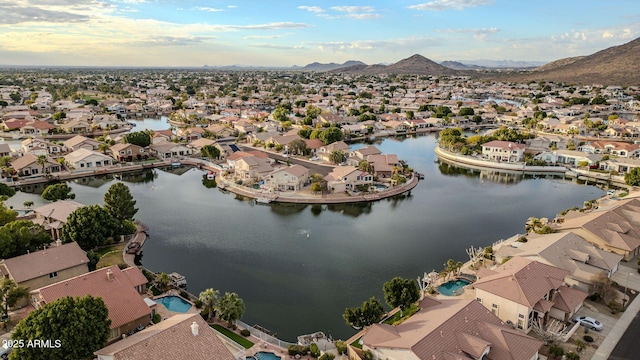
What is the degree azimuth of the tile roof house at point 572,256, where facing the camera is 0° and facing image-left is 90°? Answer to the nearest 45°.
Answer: approximately 315°

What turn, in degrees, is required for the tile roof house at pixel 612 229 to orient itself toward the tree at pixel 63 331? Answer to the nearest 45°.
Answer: approximately 90° to its right

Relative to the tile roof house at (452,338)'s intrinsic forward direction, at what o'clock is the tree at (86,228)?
The tree is roughly at 5 o'clock from the tile roof house.

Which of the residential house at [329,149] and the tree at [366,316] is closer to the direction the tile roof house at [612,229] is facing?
the tree

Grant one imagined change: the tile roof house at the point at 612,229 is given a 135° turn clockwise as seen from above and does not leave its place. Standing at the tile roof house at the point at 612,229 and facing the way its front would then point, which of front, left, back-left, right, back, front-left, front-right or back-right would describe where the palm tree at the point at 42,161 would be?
front

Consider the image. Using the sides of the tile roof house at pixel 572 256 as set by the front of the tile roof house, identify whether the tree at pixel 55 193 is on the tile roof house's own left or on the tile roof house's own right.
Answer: on the tile roof house's own right

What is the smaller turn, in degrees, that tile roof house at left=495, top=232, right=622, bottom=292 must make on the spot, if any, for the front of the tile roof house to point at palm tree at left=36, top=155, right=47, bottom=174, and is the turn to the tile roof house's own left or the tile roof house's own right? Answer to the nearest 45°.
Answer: approximately 135° to the tile roof house's own right

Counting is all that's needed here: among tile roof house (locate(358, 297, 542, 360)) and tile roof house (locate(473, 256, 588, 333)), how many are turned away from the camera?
0

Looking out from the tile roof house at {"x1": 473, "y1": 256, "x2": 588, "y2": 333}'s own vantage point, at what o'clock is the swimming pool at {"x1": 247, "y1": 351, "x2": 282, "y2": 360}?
The swimming pool is roughly at 3 o'clock from the tile roof house.

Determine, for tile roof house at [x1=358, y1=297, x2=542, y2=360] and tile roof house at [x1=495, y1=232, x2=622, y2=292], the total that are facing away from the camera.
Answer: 0

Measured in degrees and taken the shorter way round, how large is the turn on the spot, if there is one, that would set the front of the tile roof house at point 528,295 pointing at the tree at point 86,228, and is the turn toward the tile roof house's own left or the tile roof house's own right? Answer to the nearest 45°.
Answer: approximately 135° to the tile roof house's own right

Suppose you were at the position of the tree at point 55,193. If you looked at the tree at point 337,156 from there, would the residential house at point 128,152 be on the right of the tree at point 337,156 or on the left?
left

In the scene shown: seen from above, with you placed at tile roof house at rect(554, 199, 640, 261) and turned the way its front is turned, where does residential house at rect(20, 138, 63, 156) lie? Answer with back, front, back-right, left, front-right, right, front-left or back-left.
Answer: back-right
